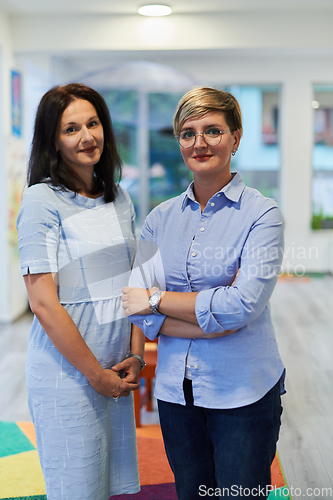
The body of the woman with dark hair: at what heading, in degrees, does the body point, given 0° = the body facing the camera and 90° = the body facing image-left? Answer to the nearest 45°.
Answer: approximately 315°

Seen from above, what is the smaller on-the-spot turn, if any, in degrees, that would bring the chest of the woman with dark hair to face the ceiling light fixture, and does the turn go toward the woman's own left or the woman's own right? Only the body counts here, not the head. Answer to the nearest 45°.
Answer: approximately 135° to the woman's own left

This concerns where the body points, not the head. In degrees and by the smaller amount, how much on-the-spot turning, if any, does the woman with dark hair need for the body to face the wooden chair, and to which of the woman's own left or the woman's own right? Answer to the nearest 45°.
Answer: approximately 135° to the woman's own left
